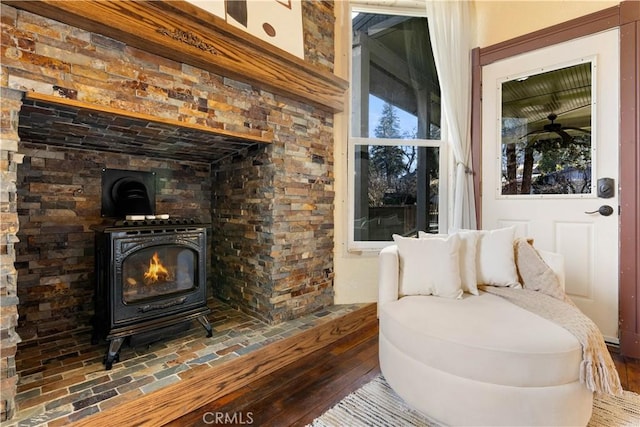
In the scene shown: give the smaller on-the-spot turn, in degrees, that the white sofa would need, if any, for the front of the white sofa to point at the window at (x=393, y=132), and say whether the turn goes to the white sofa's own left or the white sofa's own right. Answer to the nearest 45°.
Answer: approximately 135° to the white sofa's own right

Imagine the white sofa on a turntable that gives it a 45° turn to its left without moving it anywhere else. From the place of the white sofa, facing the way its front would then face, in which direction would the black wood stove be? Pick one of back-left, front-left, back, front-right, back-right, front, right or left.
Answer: back-right

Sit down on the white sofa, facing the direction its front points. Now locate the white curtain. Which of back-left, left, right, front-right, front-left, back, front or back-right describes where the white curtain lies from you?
back

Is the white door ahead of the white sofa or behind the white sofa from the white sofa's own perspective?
behind

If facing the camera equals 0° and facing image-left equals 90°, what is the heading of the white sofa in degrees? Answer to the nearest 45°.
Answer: approximately 0°
